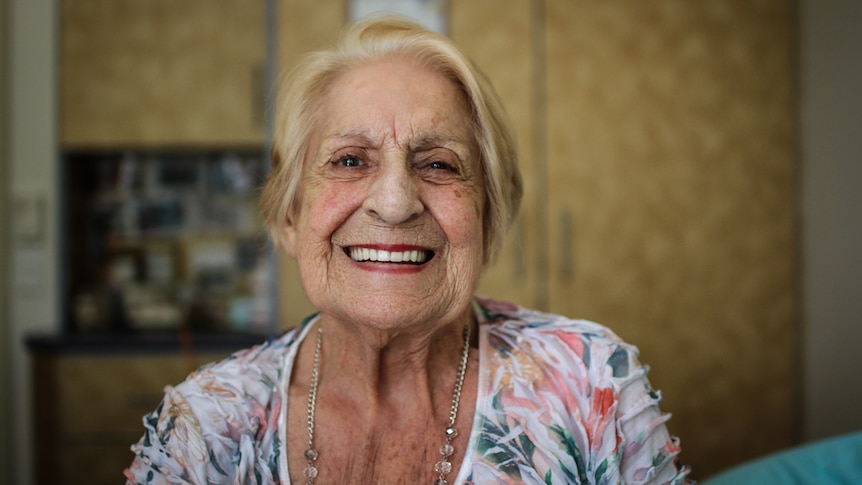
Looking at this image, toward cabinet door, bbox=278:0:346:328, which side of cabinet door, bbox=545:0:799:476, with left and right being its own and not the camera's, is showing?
right

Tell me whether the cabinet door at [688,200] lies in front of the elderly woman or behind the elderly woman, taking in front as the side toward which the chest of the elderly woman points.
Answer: behind

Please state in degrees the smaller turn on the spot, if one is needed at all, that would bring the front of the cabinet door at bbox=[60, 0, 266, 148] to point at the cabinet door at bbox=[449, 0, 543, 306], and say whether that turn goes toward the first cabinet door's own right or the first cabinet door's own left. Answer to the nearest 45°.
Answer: approximately 45° to the first cabinet door's own left

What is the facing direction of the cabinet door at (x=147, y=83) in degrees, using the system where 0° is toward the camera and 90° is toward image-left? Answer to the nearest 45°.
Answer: approximately 0°

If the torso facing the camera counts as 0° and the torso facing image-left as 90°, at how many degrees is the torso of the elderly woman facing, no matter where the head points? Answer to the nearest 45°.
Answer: approximately 0°

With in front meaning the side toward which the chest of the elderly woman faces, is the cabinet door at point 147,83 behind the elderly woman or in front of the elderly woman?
behind

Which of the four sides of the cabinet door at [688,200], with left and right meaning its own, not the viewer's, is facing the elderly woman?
front

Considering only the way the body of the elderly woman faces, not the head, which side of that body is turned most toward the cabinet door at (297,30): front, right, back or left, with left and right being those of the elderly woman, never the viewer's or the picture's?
back

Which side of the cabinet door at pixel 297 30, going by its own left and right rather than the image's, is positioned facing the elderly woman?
front

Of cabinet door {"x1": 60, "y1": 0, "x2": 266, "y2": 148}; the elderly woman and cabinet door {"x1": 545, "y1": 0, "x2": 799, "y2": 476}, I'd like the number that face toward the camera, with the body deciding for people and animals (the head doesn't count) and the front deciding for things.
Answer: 3
